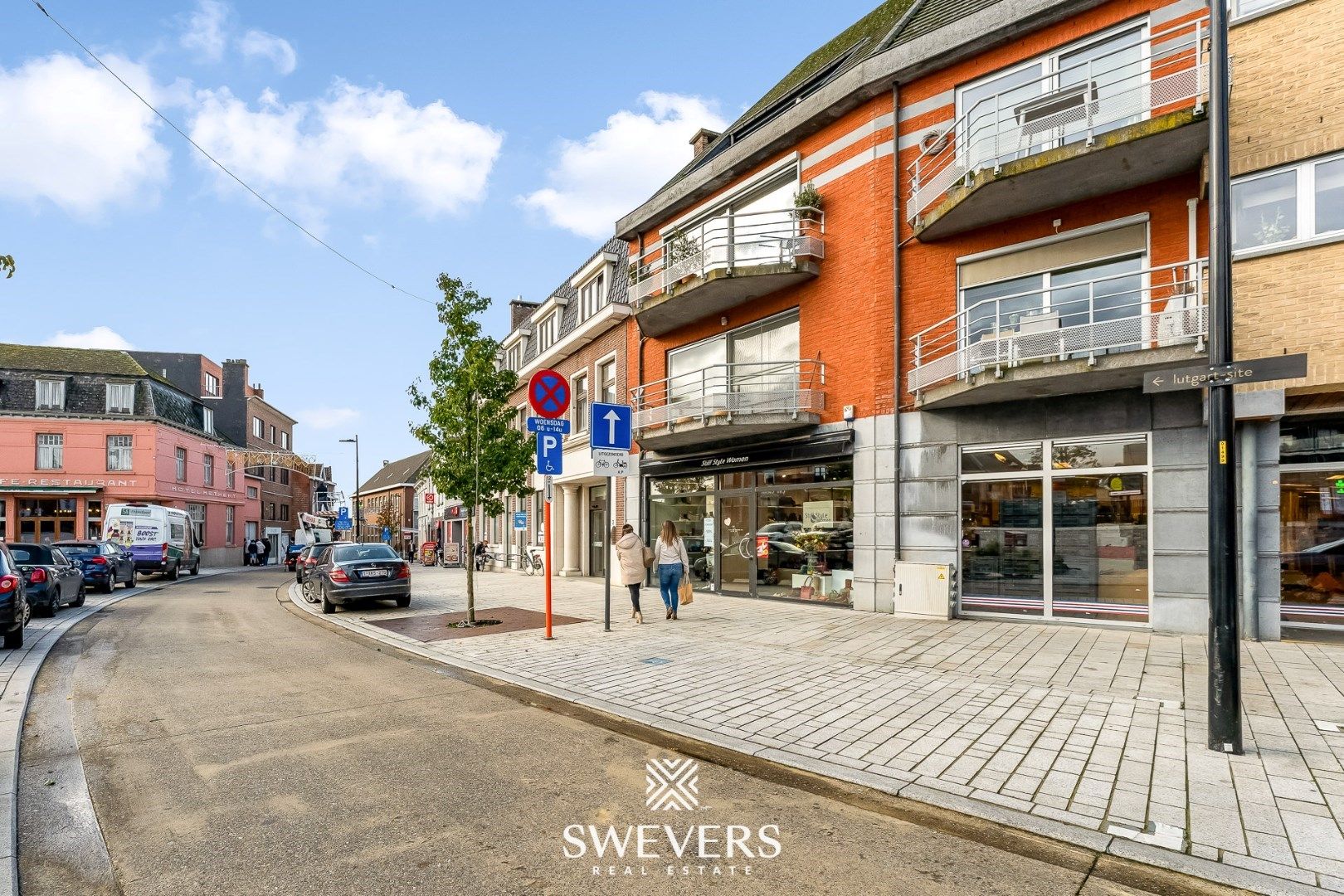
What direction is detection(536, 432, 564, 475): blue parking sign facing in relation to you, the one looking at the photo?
facing the viewer

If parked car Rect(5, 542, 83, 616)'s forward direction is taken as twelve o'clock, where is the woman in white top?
The woman in white top is roughly at 3 o'clock from the parked car.

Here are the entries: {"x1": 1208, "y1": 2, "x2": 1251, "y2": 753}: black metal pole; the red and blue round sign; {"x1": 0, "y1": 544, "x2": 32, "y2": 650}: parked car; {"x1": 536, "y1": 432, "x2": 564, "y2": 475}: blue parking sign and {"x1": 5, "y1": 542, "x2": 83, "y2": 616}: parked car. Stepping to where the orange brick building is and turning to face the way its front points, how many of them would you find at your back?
0

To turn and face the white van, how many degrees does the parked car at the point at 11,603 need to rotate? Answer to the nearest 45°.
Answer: approximately 45° to its left

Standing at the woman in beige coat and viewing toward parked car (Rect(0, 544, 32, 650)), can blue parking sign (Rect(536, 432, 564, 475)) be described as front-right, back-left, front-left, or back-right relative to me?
front-left

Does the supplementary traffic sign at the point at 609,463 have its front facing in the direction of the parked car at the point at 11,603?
no

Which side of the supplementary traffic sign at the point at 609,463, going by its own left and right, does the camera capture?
front

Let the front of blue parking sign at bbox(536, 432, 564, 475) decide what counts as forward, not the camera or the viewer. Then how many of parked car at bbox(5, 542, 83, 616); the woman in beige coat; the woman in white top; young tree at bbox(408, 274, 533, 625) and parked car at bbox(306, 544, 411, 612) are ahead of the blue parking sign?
0

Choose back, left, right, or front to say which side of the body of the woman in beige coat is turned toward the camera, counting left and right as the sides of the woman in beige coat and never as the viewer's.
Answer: back

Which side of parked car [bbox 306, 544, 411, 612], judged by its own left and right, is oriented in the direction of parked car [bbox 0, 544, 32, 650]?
left

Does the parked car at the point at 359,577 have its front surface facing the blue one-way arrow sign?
no

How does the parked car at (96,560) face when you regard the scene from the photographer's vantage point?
facing away from the viewer and to the right of the viewer
